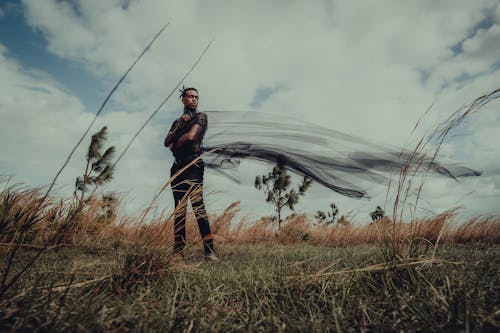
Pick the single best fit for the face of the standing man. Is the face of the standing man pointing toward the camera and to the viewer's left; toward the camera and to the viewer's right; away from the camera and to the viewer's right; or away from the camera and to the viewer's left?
toward the camera and to the viewer's right

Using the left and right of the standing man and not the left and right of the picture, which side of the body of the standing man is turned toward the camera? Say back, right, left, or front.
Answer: front
